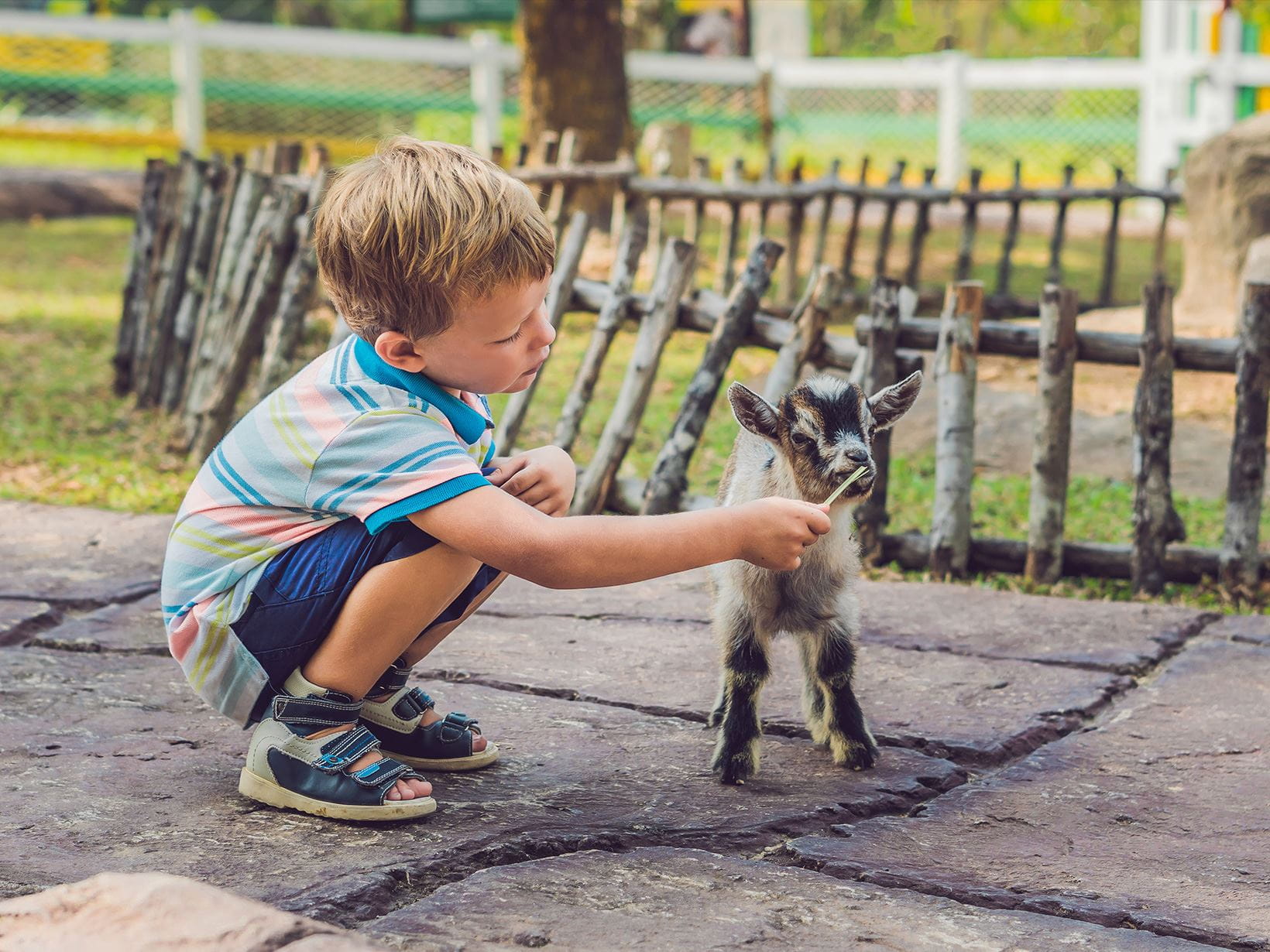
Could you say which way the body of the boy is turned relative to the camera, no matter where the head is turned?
to the viewer's right

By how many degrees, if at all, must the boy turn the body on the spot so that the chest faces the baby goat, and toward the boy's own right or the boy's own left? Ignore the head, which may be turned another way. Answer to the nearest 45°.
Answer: approximately 45° to the boy's own left

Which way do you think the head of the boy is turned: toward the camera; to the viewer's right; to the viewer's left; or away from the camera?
to the viewer's right
